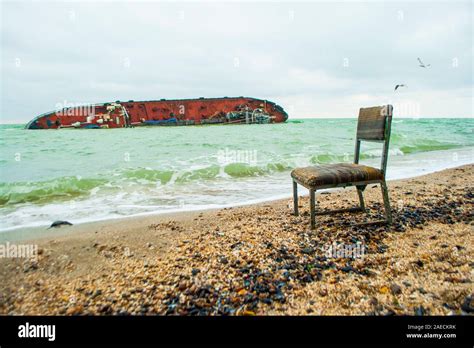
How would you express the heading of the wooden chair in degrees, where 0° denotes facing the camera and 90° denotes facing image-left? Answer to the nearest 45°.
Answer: approximately 45°
